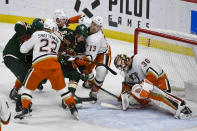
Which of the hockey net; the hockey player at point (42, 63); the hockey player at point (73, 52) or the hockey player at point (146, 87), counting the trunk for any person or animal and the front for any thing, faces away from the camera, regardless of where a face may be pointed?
the hockey player at point (42, 63)

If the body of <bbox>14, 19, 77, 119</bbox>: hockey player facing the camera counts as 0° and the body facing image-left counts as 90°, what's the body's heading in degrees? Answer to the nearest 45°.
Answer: approximately 180°

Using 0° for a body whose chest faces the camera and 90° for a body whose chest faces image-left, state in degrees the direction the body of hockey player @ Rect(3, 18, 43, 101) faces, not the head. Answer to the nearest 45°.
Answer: approximately 270°

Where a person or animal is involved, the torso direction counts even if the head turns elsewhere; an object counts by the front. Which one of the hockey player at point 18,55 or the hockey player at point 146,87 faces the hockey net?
the hockey player at point 18,55

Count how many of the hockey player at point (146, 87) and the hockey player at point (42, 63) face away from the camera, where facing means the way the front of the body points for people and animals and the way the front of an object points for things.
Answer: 1

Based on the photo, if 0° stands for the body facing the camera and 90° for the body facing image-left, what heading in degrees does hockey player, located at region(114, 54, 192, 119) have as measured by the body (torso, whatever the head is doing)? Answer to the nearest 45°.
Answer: approximately 45°

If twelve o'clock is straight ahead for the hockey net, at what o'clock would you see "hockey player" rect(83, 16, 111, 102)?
The hockey player is roughly at 1 o'clock from the hockey net.
